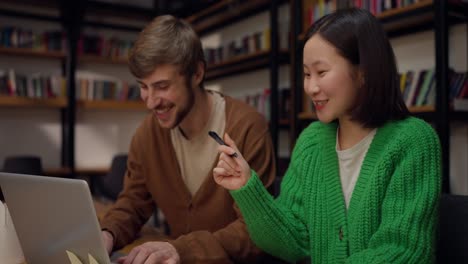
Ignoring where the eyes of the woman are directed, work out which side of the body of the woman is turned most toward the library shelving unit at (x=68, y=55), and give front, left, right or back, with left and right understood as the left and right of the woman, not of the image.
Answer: right

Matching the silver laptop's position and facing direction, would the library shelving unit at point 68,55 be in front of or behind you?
in front

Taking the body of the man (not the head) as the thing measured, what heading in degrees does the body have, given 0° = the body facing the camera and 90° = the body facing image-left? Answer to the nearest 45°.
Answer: approximately 45°

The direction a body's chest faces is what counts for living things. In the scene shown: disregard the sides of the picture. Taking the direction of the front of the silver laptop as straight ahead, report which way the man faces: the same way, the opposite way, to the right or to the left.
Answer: the opposite way

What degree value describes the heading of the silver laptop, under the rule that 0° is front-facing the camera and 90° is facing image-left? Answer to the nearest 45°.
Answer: approximately 225°

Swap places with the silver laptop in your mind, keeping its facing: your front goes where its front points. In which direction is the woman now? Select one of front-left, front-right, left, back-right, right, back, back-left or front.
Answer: front-right

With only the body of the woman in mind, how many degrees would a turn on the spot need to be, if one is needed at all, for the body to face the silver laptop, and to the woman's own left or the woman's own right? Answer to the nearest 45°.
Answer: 0° — they already face it

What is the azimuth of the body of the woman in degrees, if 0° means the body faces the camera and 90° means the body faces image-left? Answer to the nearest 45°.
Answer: approximately 45°
